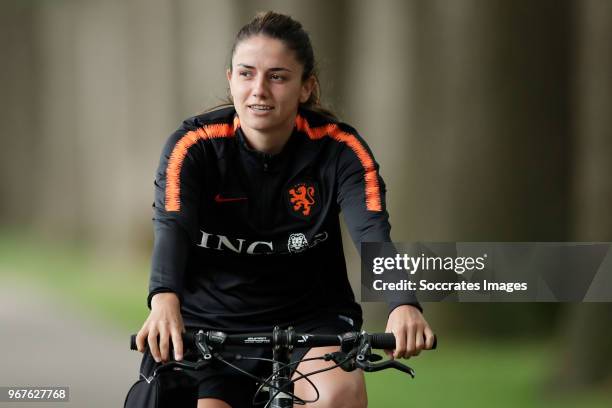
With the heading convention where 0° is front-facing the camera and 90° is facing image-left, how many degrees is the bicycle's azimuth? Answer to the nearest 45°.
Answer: approximately 0°

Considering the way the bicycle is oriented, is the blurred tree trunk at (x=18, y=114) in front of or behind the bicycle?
behind

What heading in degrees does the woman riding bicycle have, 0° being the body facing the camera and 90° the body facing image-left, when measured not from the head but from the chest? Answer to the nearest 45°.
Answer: approximately 0°

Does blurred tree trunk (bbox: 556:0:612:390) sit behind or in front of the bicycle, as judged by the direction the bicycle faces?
behind

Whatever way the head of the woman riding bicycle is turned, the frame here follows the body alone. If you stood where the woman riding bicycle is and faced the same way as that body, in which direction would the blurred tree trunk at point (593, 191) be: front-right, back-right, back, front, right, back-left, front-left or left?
back-left
